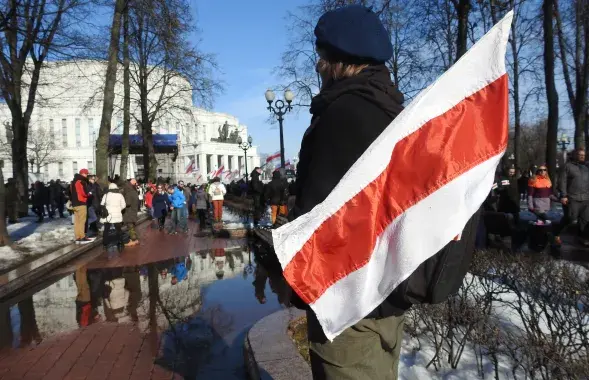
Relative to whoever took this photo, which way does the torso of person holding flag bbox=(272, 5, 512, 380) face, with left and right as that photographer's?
facing away from the viewer and to the left of the viewer

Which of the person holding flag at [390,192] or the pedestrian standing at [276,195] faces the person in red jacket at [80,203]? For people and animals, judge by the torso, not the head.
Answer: the person holding flag

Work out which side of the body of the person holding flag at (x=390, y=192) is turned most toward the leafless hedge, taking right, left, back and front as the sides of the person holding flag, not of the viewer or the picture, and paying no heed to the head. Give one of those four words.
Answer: right

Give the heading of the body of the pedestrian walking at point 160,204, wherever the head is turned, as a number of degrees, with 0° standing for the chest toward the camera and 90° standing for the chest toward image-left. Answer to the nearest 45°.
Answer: approximately 0°

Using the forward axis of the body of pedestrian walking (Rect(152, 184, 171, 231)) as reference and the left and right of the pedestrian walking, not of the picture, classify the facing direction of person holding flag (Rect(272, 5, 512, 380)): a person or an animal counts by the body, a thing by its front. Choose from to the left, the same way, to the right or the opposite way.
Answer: the opposite way

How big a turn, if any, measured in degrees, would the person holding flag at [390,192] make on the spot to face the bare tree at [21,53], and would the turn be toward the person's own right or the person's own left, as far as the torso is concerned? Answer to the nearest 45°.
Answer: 0° — they already face it

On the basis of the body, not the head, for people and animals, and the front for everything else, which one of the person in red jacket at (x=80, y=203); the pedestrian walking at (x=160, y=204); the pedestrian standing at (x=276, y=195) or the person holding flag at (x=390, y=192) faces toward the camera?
the pedestrian walking at (x=160, y=204)

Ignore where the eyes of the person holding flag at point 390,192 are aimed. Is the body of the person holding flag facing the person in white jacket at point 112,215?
yes

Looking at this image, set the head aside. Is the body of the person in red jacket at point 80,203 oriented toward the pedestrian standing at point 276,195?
yes

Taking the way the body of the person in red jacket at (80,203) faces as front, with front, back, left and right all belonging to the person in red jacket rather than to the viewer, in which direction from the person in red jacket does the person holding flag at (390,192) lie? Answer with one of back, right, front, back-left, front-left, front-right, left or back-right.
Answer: right
